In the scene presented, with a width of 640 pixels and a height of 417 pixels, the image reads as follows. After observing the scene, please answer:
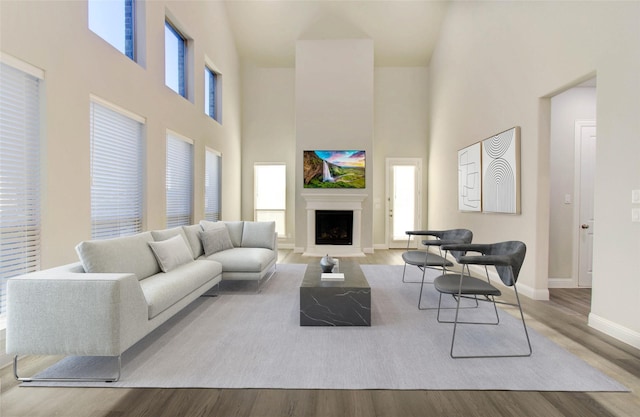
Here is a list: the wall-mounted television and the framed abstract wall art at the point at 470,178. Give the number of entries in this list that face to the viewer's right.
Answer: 0

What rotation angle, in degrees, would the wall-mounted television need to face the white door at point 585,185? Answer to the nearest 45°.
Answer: approximately 45° to its left

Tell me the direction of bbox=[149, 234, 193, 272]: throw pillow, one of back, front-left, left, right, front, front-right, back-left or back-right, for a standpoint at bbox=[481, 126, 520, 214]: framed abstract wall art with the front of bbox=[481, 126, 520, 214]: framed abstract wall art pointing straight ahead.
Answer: front

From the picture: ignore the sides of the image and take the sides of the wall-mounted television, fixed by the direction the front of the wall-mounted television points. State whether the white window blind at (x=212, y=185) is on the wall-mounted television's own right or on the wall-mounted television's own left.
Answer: on the wall-mounted television's own right

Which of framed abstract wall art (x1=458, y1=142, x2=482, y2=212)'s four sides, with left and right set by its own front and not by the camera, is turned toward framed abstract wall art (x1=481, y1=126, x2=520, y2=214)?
left

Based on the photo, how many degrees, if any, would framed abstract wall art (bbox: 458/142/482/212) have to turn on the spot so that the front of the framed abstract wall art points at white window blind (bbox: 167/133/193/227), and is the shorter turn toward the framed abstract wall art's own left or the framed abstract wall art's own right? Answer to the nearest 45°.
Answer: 0° — it already faces it

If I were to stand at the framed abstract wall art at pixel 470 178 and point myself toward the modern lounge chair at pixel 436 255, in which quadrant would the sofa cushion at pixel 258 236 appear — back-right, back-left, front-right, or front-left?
front-right

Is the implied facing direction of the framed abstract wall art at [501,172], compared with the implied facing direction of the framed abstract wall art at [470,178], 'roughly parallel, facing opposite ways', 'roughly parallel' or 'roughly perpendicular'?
roughly parallel

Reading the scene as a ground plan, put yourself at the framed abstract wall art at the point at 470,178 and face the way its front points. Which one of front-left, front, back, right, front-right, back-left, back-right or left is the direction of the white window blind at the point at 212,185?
front-right

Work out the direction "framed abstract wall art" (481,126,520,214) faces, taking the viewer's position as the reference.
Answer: facing the viewer and to the left of the viewer

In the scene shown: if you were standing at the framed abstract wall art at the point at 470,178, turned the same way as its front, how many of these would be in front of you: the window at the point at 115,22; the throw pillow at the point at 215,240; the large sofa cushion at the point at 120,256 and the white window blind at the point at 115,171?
4

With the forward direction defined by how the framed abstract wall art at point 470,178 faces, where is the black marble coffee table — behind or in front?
in front

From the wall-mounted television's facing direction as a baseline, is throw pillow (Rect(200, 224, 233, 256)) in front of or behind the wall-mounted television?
in front

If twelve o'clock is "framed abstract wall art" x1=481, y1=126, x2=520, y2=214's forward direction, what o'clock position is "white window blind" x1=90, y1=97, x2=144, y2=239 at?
The white window blind is roughly at 12 o'clock from the framed abstract wall art.

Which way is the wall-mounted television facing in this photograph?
toward the camera

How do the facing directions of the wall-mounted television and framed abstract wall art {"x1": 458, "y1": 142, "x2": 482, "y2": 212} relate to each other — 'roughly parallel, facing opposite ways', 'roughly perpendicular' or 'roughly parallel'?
roughly perpendicular
